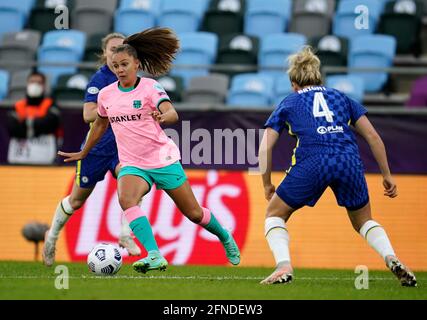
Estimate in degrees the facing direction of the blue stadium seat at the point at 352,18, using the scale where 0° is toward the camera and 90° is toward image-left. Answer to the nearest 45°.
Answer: approximately 0°

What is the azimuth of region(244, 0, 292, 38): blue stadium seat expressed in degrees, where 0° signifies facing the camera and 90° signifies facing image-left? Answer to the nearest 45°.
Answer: approximately 0°

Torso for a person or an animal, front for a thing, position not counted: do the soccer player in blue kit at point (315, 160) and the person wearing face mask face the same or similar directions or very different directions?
very different directions

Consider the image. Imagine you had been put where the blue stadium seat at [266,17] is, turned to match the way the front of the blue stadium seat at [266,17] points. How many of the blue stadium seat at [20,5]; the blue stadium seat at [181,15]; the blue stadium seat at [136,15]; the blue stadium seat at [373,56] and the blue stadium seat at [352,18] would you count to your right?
3

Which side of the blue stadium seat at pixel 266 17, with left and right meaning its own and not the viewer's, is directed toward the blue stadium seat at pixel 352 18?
left

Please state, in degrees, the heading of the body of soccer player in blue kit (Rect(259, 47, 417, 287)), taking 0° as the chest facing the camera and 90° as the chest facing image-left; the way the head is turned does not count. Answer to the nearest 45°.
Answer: approximately 135°

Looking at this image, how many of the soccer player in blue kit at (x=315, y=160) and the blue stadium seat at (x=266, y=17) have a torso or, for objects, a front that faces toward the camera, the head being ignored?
1

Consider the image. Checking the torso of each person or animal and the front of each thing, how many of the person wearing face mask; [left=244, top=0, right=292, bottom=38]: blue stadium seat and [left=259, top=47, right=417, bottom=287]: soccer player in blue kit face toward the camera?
2

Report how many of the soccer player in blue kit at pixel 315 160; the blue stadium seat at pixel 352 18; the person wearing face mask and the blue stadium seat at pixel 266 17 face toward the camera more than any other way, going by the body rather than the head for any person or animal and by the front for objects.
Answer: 3
